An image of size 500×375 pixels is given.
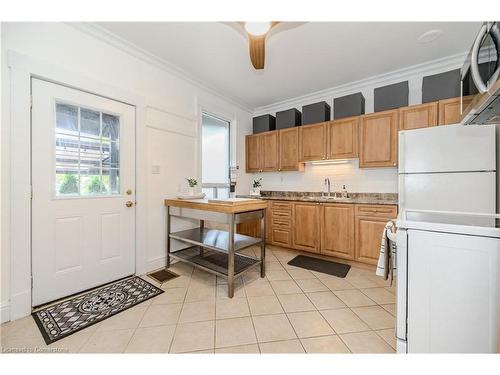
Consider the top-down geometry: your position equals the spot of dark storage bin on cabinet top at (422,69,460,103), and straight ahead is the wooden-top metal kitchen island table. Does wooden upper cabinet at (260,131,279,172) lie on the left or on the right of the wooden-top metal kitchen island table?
right

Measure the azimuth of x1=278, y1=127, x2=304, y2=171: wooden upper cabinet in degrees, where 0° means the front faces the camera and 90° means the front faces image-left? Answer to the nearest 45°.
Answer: approximately 45°

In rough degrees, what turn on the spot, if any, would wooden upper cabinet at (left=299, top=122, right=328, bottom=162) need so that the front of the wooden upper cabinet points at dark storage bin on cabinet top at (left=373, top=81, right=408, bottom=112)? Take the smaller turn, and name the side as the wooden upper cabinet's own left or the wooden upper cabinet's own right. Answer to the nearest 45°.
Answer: approximately 90° to the wooden upper cabinet's own left

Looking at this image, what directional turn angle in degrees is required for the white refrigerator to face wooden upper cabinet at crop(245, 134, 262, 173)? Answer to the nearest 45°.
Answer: approximately 90° to its right

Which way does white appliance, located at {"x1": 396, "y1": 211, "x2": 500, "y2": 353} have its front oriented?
to the viewer's left

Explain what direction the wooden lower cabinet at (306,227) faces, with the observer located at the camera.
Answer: facing the viewer and to the left of the viewer

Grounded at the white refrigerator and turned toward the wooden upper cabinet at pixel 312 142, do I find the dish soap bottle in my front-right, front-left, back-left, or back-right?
front-right

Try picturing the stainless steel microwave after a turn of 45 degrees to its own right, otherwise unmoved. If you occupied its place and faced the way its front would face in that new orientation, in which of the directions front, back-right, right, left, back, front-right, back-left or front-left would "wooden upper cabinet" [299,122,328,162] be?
front-right

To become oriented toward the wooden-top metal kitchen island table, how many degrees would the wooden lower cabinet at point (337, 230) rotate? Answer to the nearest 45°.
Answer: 0° — it already faces it

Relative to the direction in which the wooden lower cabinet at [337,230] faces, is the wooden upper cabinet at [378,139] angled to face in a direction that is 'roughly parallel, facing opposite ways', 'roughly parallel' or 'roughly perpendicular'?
roughly parallel

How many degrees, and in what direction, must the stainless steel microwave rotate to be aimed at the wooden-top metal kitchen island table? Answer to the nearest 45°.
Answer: approximately 45° to its right

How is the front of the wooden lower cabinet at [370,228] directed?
toward the camera
